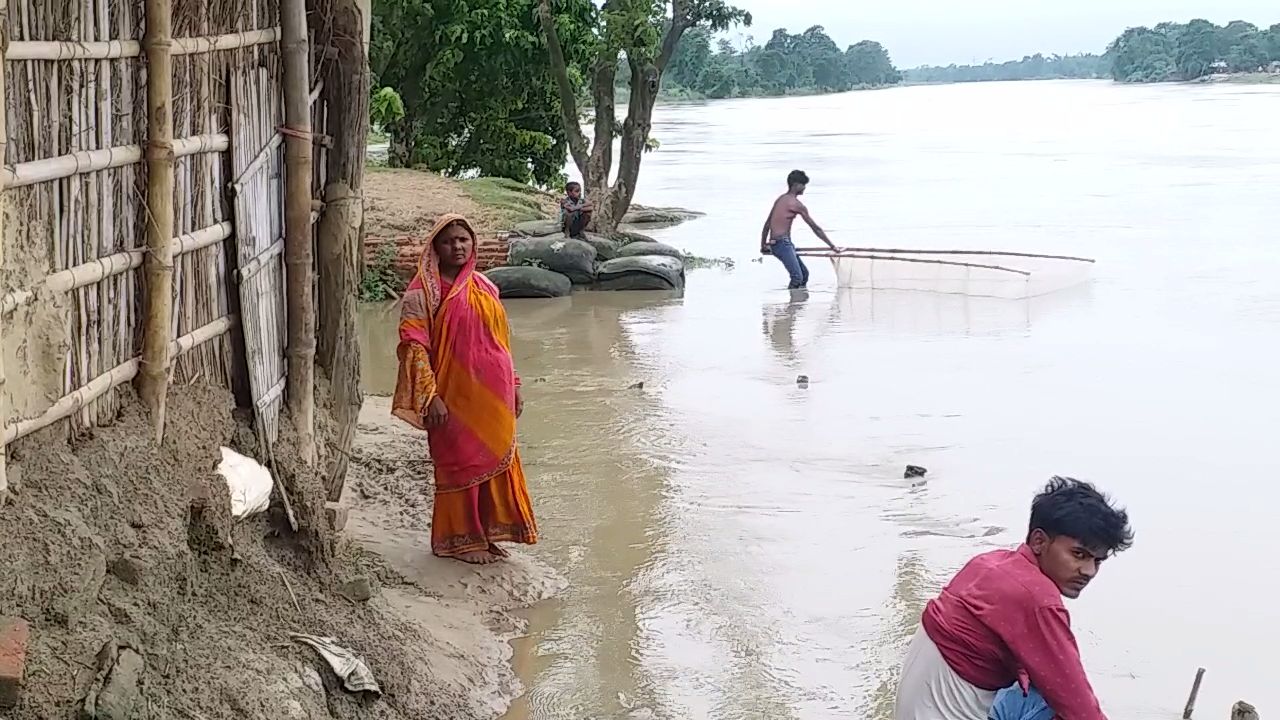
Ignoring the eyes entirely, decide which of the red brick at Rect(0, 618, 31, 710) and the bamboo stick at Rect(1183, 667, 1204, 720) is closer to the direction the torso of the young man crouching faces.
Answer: the bamboo stick

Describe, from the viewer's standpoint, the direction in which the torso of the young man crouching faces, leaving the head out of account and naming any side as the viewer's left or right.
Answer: facing to the right of the viewer

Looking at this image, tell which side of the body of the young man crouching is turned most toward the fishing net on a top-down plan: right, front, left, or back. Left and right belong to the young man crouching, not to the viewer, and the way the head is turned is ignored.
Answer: left

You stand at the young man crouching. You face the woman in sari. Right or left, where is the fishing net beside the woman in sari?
right

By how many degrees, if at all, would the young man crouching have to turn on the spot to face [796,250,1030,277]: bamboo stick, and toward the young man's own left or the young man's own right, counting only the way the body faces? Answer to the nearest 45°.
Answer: approximately 90° to the young man's own left

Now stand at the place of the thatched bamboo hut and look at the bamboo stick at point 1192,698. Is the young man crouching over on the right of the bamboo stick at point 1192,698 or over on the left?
right
